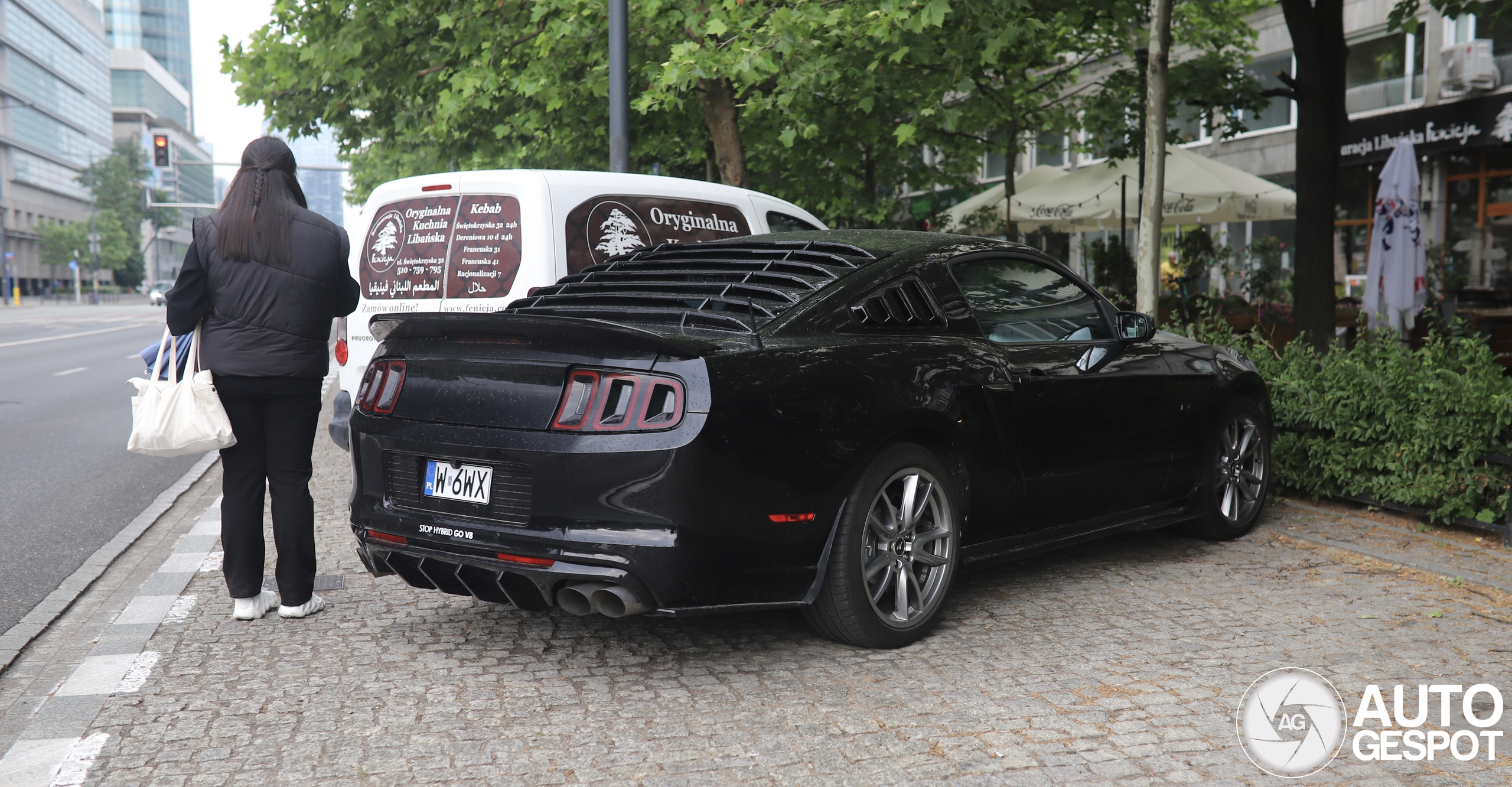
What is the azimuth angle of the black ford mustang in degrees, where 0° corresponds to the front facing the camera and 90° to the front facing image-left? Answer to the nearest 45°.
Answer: approximately 225°

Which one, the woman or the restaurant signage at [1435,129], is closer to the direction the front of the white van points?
the restaurant signage

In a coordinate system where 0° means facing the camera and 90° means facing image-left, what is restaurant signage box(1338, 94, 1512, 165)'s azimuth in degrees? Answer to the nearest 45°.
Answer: approximately 45°

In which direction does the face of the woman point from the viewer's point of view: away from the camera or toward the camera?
away from the camera

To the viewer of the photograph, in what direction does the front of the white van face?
facing away from the viewer and to the right of the viewer

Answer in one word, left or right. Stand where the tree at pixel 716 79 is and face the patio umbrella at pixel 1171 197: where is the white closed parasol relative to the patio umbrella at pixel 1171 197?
right
